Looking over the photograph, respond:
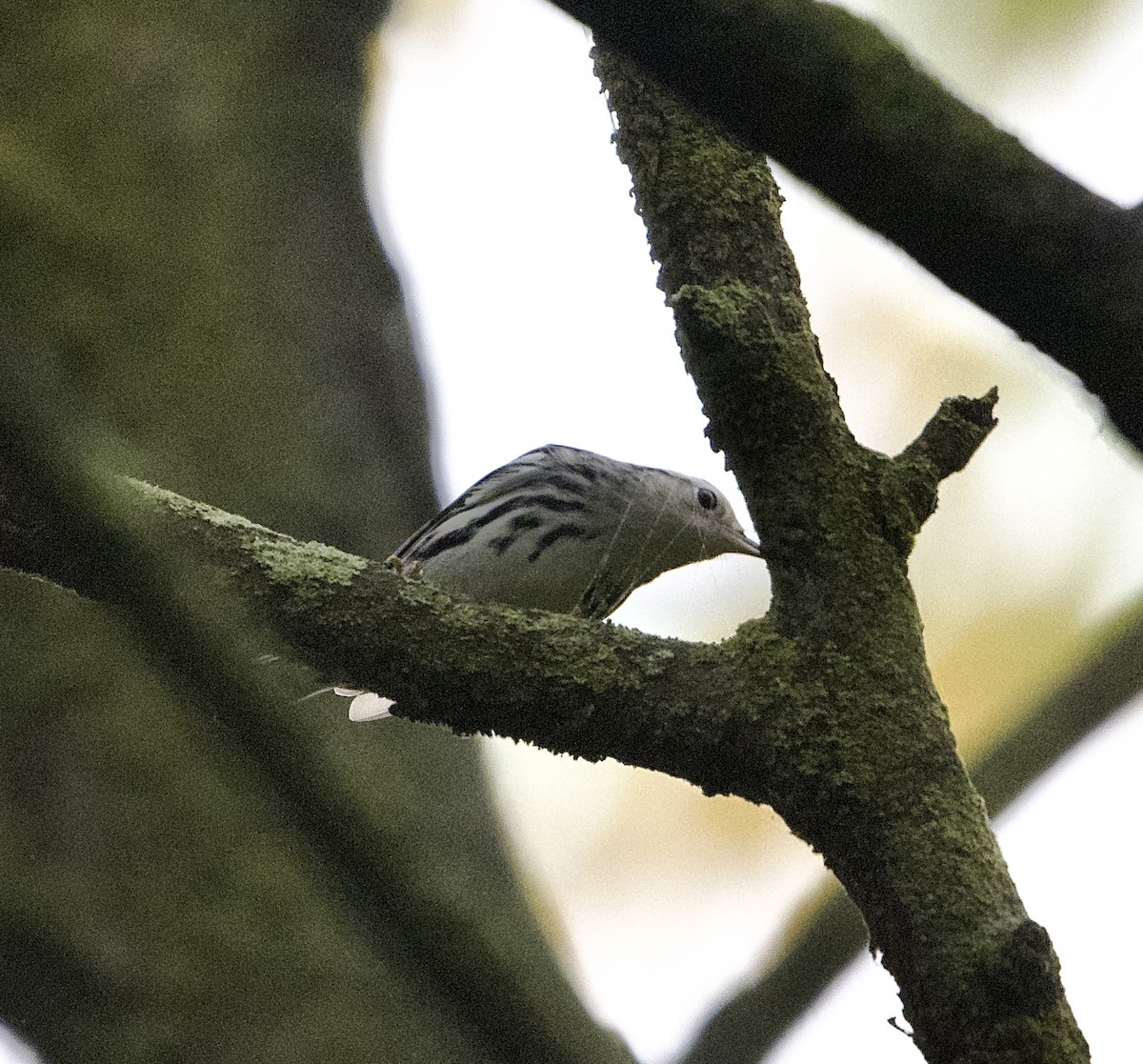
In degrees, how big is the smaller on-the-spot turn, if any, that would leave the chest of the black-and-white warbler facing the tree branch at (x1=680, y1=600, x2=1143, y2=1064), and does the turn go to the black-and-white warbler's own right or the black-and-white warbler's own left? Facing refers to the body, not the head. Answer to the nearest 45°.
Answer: approximately 45° to the black-and-white warbler's own right

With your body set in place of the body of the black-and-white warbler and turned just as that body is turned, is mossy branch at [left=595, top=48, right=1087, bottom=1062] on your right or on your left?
on your right

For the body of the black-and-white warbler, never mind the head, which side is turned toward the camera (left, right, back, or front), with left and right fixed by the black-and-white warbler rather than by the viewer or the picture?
right
